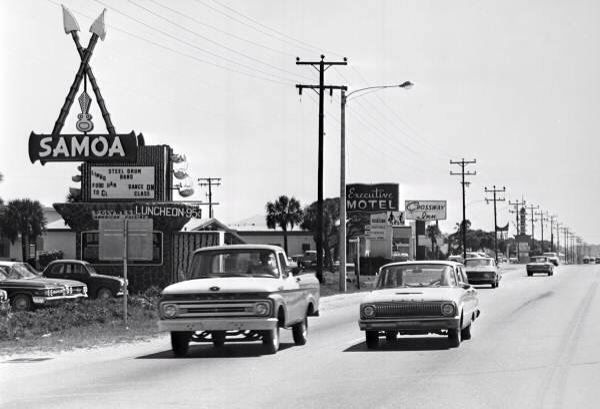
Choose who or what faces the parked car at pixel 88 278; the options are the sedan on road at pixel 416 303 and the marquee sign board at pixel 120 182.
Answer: the marquee sign board

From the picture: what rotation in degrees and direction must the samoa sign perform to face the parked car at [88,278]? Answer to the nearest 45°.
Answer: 0° — it already faces it

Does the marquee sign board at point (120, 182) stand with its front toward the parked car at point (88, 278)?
yes

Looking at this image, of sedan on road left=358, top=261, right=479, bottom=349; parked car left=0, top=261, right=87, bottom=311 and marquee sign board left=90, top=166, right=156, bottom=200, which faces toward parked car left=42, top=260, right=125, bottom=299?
the marquee sign board

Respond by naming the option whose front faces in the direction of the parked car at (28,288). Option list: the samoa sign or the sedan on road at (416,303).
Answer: the samoa sign

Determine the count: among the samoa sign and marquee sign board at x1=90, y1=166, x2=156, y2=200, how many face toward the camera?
2

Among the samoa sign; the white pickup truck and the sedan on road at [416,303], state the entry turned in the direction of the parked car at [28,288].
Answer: the samoa sign

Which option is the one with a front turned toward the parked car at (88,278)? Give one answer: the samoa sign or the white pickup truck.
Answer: the samoa sign

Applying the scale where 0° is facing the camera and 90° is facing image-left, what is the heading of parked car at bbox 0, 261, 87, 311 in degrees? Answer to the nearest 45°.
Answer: approximately 315°

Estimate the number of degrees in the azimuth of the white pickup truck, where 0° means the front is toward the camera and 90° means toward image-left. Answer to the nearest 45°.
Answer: approximately 0°

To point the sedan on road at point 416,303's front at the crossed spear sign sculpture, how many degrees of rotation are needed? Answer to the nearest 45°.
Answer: approximately 135° to its right
